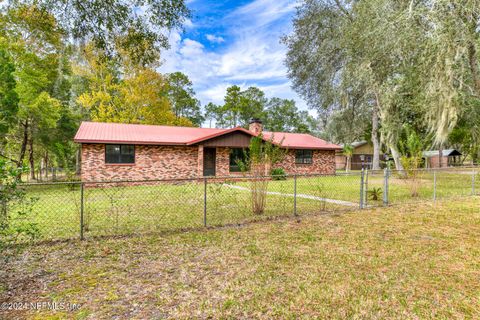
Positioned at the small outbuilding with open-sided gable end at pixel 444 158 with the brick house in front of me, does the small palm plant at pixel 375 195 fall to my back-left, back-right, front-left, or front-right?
front-left

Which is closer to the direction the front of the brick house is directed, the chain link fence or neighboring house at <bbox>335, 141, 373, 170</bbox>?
the chain link fence

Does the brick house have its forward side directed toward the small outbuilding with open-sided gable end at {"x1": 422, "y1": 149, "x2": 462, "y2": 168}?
no

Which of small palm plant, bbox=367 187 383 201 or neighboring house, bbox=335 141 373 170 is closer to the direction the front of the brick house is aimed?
the small palm plant

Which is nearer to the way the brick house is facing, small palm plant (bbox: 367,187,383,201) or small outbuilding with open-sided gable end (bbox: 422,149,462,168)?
the small palm plant

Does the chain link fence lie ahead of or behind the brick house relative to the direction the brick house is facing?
ahead

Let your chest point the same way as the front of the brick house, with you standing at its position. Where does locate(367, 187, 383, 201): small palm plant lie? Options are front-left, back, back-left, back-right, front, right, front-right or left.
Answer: front-left

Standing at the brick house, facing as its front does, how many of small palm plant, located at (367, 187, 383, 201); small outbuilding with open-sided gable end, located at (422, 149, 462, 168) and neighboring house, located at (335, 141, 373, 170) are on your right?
0

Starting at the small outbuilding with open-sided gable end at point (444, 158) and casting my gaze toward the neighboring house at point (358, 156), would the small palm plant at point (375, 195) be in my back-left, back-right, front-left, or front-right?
front-left

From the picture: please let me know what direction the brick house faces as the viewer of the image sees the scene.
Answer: facing the viewer

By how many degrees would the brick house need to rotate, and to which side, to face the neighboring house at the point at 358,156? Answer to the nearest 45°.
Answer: approximately 135° to its left
